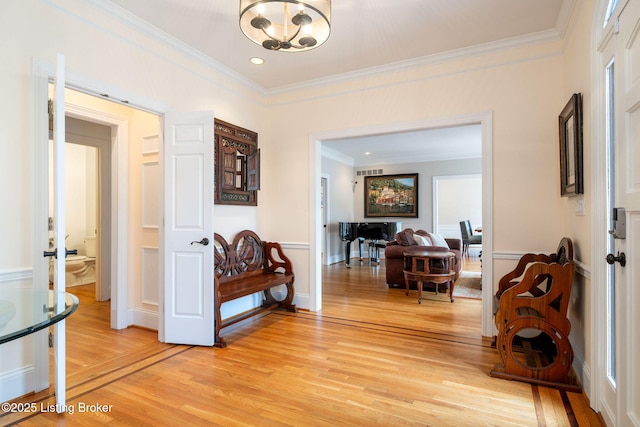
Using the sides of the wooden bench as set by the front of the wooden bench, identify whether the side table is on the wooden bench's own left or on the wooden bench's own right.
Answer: on the wooden bench's own left

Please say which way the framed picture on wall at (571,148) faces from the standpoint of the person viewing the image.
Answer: facing to the left of the viewer

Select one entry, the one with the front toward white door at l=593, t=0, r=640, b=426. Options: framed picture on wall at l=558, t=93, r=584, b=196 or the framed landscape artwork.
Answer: the framed landscape artwork

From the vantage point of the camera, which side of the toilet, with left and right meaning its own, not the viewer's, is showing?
left

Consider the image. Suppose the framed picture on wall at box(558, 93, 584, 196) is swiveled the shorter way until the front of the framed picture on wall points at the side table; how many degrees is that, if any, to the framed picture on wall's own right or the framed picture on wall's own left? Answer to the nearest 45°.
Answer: approximately 45° to the framed picture on wall's own right

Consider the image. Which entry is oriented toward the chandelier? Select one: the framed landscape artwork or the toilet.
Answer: the framed landscape artwork

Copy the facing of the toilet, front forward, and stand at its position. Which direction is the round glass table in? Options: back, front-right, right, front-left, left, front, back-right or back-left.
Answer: left

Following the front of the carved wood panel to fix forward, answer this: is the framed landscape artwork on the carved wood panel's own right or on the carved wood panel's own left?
on the carved wood panel's own left

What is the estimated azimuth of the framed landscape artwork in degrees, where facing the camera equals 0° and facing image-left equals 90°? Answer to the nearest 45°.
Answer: approximately 0°

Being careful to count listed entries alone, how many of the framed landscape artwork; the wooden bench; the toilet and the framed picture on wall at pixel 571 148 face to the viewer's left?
2

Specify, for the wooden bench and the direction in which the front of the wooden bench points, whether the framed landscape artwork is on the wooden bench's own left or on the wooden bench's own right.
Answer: on the wooden bench's own left
